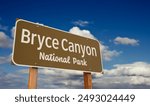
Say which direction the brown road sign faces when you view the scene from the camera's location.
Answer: facing the viewer and to the right of the viewer
